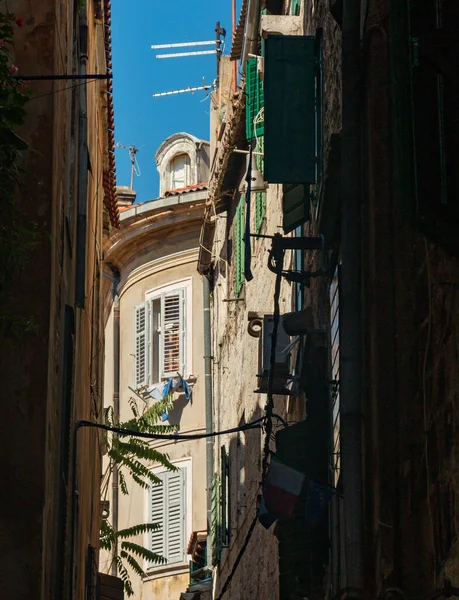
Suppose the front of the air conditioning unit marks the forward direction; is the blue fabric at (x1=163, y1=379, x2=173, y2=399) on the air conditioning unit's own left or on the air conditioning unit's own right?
on the air conditioning unit's own right

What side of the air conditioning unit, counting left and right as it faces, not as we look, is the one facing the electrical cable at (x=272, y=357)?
left

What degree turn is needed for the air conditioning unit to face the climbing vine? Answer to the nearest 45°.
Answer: approximately 90° to its left

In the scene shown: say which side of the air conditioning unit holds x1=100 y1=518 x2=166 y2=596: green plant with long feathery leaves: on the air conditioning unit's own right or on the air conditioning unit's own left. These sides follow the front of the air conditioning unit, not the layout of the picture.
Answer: on the air conditioning unit's own right

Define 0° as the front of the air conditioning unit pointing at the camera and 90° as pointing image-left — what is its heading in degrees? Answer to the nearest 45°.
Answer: approximately 90°
